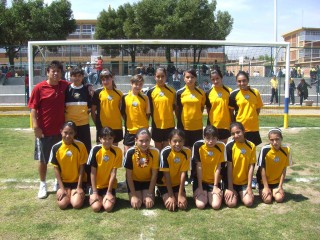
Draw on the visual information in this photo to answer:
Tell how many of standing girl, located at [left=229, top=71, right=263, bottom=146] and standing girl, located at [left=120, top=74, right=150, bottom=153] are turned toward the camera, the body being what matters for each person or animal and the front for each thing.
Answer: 2

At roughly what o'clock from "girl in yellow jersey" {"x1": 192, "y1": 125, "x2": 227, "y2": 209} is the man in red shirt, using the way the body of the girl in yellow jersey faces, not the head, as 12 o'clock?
The man in red shirt is roughly at 3 o'clock from the girl in yellow jersey.

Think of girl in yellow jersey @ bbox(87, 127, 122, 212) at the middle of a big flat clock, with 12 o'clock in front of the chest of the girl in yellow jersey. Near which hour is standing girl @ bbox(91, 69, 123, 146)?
The standing girl is roughly at 6 o'clock from the girl in yellow jersey.

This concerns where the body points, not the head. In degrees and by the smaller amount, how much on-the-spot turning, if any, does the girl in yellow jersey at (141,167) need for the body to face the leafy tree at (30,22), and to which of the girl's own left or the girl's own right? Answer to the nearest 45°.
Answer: approximately 180°

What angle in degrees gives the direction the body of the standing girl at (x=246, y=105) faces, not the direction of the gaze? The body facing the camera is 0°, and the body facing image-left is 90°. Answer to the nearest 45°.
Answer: approximately 0°

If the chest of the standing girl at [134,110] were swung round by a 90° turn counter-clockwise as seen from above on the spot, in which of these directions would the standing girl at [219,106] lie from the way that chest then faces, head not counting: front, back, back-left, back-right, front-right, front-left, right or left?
front

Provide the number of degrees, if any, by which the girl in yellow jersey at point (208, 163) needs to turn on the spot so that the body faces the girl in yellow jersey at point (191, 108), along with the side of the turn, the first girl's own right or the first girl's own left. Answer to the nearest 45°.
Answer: approximately 180°

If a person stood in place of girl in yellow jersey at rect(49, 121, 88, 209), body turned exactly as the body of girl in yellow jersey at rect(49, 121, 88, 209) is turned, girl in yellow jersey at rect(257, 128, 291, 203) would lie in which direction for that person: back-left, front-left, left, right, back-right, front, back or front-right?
left

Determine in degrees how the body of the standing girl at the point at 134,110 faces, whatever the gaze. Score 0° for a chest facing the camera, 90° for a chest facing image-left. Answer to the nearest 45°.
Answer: approximately 0°

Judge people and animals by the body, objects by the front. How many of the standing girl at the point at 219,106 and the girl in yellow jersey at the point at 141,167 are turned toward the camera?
2

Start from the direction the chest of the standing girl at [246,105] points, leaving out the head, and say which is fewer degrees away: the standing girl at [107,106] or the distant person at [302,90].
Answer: the standing girl
